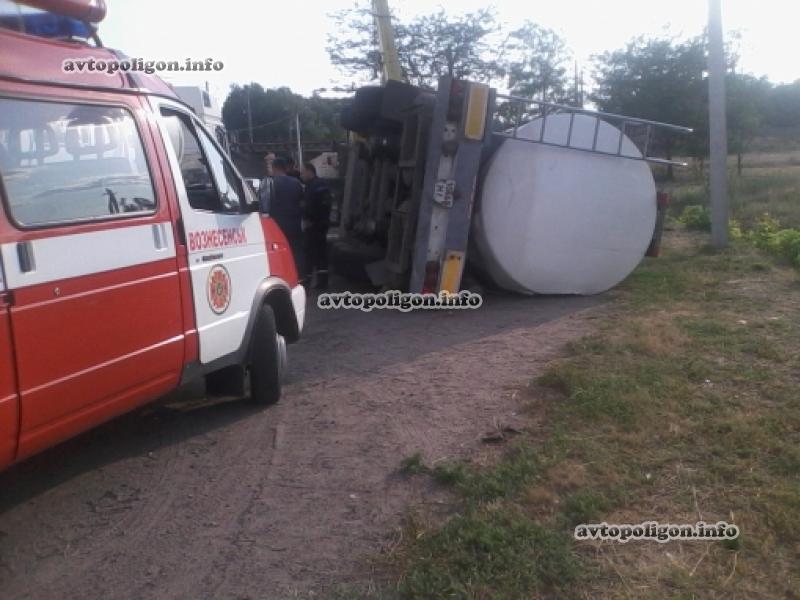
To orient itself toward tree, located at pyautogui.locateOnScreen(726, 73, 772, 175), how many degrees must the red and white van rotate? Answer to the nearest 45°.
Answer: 0° — it already faces it

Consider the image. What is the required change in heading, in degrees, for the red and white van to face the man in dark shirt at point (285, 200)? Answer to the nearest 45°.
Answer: approximately 45° to its left

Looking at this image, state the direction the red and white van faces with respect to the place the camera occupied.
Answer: facing away from the viewer and to the right of the viewer

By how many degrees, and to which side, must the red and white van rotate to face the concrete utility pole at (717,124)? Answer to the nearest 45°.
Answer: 0° — it already faces it

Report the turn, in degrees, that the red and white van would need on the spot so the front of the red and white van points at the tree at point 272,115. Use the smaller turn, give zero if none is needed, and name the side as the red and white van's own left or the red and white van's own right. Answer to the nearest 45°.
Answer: approximately 45° to the red and white van's own left

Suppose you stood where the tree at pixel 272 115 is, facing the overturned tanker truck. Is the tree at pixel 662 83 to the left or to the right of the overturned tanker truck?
left

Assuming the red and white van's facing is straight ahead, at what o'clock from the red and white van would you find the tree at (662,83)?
The tree is roughly at 12 o'clock from the red and white van.
